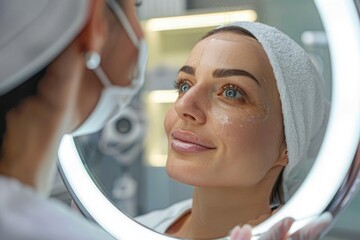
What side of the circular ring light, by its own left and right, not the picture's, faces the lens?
front
